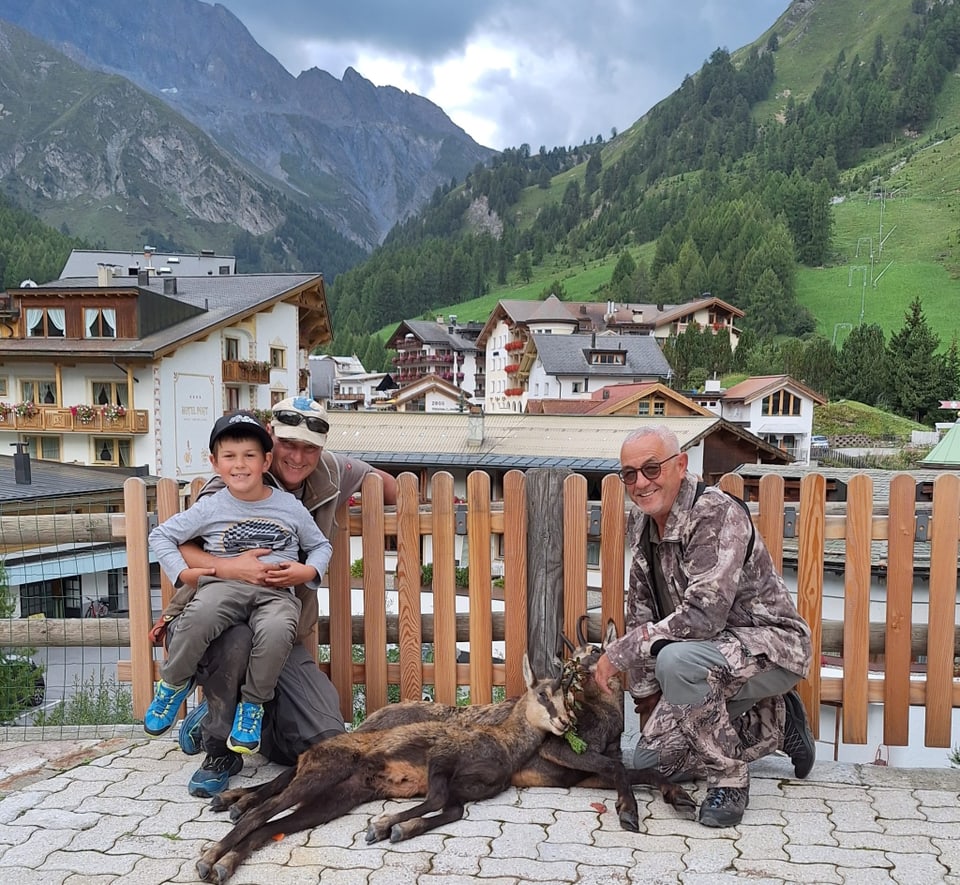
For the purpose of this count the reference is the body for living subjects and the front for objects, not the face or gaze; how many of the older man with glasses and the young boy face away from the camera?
0

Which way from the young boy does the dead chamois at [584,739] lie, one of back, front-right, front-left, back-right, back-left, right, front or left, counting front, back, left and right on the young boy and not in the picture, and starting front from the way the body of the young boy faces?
left

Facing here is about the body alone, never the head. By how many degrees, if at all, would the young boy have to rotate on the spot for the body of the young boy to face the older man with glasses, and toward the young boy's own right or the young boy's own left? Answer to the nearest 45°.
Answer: approximately 90° to the young boy's own left

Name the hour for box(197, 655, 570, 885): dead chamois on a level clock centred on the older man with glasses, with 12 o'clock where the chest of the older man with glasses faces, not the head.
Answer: The dead chamois is roughly at 1 o'clock from the older man with glasses.

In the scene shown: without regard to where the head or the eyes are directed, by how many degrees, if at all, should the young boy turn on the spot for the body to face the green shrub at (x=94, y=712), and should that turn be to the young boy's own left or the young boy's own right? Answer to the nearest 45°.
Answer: approximately 135° to the young boy's own right

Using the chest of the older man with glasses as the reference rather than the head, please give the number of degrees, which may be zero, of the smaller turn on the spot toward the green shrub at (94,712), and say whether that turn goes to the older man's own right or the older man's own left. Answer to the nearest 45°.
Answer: approximately 45° to the older man's own right

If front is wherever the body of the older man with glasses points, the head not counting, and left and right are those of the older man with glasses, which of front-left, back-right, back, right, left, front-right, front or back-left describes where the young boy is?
front-right
